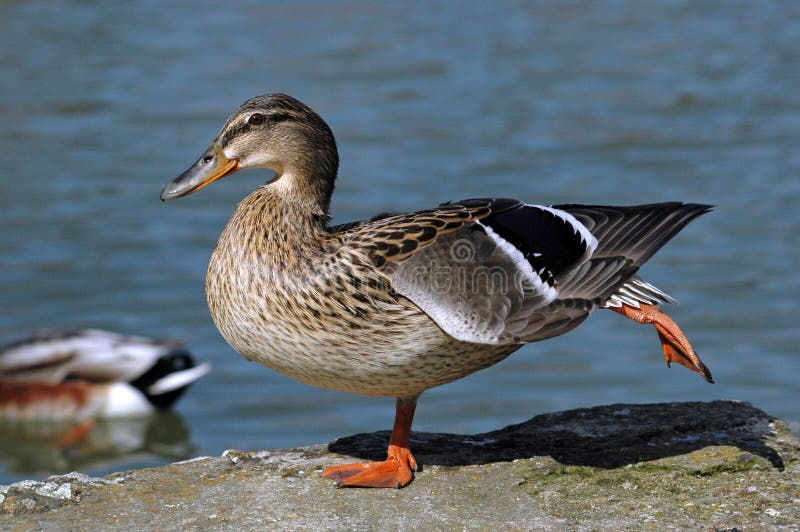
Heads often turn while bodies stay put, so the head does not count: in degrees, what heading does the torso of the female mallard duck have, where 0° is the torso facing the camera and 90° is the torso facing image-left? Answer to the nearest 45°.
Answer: approximately 90°

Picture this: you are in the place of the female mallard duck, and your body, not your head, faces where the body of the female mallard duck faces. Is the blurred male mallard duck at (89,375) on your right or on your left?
on your right
